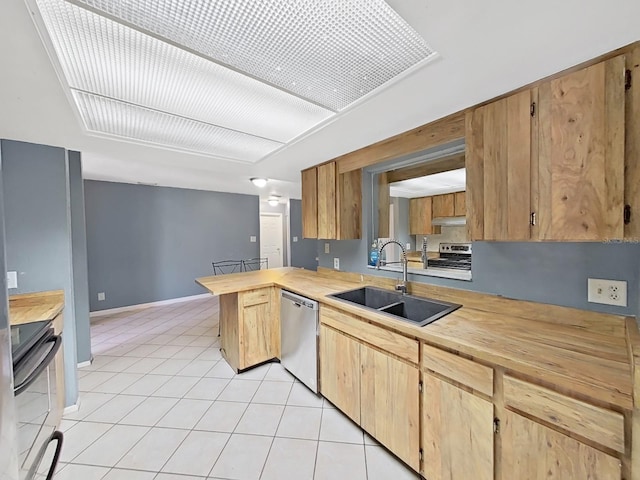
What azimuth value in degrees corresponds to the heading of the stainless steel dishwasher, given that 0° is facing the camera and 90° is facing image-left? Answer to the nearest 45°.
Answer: approximately 45°

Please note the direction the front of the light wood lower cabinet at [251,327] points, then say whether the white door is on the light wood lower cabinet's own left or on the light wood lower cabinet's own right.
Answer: on the light wood lower cabinet's own left

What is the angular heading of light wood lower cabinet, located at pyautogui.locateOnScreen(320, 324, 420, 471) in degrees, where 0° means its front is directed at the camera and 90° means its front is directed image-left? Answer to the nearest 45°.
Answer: approximately 45°

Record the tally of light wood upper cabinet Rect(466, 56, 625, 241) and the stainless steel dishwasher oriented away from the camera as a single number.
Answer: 0

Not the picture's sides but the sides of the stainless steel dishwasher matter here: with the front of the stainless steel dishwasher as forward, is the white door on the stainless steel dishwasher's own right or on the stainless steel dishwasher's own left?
on the stainless steel dishwasher's own right

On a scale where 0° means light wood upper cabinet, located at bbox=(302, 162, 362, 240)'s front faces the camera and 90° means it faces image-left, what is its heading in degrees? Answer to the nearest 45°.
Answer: approximately 45°

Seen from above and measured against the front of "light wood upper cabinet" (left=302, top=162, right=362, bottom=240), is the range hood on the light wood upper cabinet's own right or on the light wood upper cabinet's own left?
on the light wood upper cabinet's own left

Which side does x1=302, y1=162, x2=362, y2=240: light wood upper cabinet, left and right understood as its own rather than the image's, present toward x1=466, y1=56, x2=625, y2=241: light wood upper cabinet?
left
